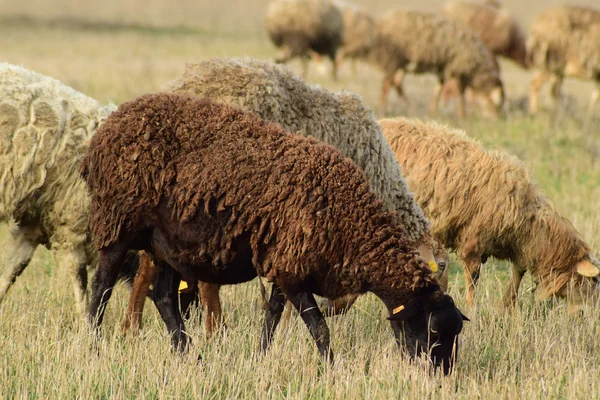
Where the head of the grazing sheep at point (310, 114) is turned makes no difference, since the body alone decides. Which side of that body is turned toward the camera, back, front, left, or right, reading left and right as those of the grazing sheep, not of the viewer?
right

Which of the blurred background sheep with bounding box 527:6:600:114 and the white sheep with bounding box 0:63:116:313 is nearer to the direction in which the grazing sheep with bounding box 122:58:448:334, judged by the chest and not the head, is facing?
the blurred background sheep

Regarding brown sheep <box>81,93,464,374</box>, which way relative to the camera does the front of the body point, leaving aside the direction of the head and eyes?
to the viewer's right

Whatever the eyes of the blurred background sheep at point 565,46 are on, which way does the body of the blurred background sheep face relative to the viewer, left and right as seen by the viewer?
facing to the right of the viewer

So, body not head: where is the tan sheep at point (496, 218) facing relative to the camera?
to the viewer's right

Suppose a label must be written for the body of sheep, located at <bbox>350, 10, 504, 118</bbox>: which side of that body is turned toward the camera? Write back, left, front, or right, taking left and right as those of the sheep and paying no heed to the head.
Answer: right

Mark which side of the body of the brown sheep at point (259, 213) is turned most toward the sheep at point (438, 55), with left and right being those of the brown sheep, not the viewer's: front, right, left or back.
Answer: left

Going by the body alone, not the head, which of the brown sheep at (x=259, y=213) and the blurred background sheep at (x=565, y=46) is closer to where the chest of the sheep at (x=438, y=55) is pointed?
the blurred background sheep

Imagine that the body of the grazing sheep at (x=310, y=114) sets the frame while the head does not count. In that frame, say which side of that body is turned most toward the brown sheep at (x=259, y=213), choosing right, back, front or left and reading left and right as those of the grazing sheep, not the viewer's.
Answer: right

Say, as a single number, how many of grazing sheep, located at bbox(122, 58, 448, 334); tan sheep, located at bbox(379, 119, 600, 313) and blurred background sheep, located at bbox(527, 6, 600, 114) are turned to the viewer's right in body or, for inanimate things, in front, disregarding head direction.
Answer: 3

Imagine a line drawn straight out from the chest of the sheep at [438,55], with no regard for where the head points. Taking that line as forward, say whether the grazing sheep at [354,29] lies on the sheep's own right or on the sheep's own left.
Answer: on the sheep's own left

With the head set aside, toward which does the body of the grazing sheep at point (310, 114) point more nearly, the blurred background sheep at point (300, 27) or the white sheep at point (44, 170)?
the blurred background sheep

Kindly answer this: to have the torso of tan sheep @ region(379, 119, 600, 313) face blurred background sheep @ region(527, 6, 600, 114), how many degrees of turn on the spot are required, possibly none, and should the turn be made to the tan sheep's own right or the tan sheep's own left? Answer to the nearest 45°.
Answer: approximately 90° to the tan sheep's own left
